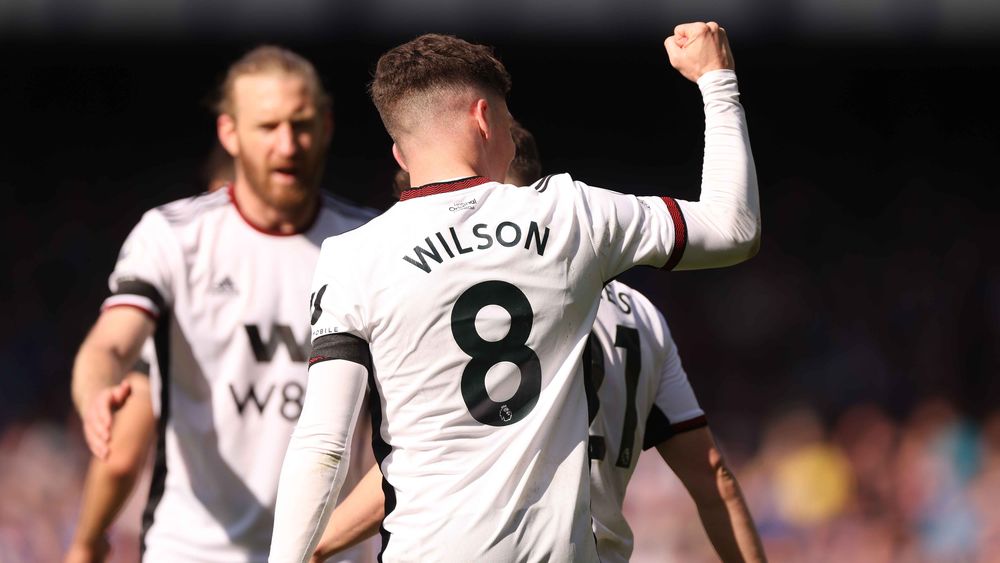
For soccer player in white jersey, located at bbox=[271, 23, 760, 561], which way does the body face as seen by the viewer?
away from the camera

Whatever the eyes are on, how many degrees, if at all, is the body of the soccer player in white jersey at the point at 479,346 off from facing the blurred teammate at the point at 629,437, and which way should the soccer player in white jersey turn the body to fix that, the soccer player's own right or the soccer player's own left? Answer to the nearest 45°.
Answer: approximately 45° to the soccer player's own right
